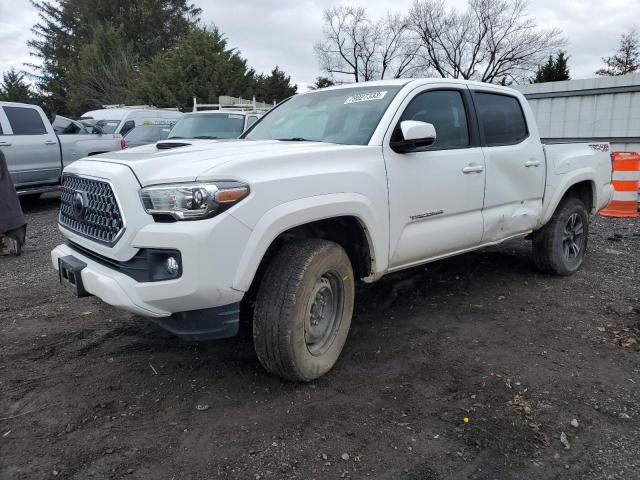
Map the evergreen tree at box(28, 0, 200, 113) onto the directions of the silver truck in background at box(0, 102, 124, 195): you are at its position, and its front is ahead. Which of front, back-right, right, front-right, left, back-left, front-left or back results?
right

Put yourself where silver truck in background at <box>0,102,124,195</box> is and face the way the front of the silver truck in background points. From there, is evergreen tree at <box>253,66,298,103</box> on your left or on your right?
on your right

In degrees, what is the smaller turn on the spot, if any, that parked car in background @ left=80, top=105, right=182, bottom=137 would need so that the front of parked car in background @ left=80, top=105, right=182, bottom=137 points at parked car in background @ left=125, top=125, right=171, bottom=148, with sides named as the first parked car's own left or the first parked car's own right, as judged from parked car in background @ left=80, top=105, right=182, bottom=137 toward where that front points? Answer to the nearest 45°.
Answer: approximately 45° to the first parked car's own left

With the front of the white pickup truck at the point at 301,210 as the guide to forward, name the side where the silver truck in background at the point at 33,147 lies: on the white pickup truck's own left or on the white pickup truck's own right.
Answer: on the white pickup truck's own right

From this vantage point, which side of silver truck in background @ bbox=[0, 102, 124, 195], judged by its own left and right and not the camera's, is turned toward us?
left

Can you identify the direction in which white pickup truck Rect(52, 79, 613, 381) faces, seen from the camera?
facing the viewer and to the left of the viewer

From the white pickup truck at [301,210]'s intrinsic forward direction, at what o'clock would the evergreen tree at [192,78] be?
The evergreen tree is roughly at 4 o'clock from the white pickup truck.

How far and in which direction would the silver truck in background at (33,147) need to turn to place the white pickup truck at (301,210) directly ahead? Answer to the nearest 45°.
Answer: approximately 90° to its left

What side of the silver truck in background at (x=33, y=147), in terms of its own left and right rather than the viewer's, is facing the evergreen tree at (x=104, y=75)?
right

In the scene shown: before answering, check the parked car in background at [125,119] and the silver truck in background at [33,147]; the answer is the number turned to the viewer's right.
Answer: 0

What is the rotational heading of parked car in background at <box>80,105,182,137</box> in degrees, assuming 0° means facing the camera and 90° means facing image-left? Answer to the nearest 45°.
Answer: approximately 45°

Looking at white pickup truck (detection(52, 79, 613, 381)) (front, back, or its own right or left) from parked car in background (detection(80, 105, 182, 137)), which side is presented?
right
